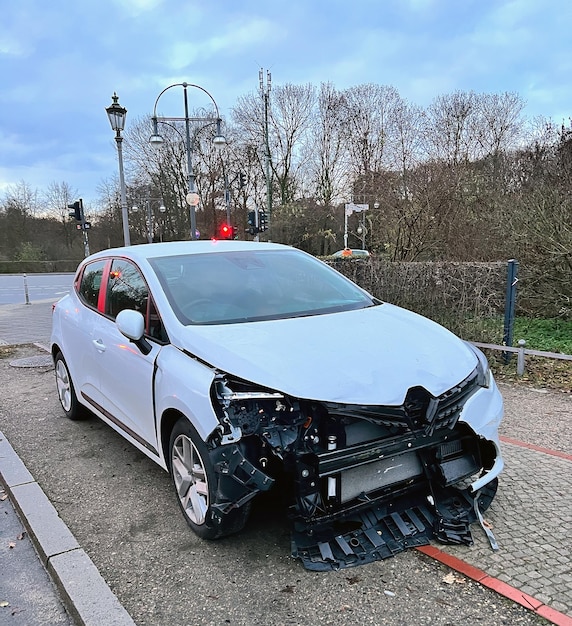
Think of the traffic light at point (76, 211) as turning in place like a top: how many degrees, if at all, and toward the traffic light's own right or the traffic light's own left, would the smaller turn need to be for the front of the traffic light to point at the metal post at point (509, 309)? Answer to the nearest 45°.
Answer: approximately 90° to the traffic light's own left

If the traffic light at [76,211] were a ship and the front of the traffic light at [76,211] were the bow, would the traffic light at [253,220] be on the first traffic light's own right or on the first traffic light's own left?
on the first traffic light's own left

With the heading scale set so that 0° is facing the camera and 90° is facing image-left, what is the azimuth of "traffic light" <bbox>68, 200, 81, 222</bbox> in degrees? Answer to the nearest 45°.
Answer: approximately 90°

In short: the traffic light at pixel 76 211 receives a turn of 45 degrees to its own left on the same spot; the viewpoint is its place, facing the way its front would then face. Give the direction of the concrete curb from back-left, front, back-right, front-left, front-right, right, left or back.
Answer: front-left

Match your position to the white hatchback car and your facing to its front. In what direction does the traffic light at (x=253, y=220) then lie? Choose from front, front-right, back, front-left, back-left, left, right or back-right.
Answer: back-left

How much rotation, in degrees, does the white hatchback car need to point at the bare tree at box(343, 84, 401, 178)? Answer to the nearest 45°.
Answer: approximately 135° to its left

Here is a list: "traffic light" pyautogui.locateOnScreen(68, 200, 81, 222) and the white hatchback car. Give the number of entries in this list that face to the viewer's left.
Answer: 1

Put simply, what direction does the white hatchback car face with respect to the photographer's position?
facing the viewer and to the right of the viewer

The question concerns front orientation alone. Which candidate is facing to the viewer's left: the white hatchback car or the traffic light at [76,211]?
the traffic light

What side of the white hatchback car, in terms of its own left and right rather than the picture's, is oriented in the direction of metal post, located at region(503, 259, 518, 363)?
left
